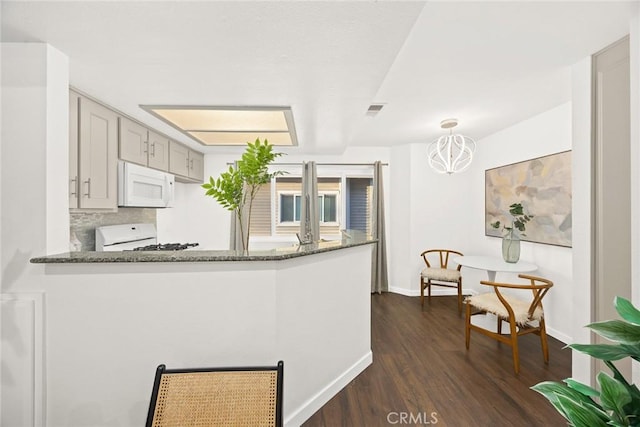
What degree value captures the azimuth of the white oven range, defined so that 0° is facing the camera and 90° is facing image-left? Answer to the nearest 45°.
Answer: approximately 315°

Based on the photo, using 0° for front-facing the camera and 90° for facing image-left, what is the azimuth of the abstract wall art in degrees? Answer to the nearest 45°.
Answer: approximately 45°

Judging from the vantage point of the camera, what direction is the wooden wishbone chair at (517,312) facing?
facing away from the viewer and to the left of the viewer

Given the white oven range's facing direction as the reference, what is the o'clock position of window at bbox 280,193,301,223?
The window is roughly at 10 o'clock from the white oven range.
